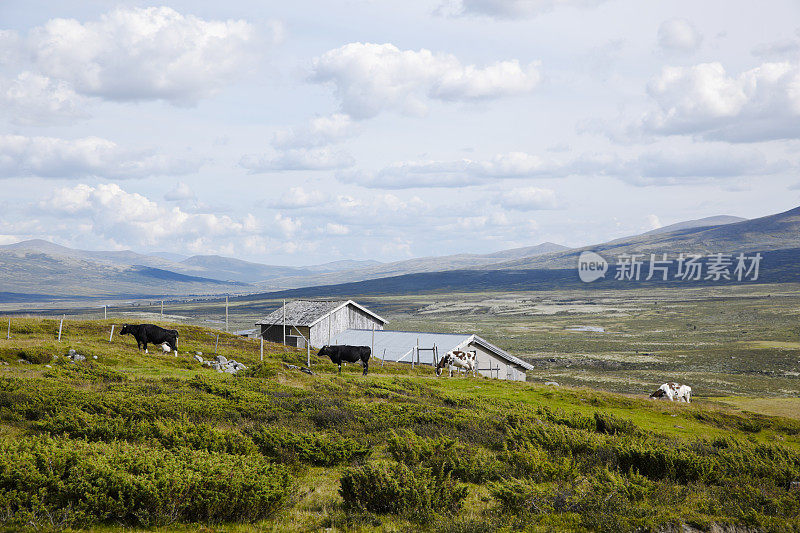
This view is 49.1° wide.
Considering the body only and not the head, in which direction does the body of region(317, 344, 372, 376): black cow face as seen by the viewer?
to the viewer's left

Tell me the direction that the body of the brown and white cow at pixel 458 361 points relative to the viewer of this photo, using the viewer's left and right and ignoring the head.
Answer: facing to the left of the viewer

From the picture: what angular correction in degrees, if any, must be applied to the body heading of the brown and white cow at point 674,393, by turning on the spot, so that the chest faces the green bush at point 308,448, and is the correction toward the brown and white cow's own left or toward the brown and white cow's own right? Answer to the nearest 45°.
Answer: approximately 90° to the brown and white cow's own left

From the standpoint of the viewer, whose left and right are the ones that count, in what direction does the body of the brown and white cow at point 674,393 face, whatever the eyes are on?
facing to the left of the viewer
